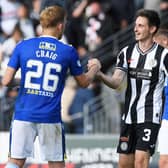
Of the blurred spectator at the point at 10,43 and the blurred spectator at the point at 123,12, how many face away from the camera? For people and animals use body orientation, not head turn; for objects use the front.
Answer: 0

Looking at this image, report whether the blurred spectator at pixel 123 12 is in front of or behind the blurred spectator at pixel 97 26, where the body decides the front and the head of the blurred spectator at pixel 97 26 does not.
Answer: behind

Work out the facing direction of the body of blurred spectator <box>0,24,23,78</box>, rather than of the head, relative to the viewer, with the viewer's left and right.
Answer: facing the viewer and to the right of the viewer

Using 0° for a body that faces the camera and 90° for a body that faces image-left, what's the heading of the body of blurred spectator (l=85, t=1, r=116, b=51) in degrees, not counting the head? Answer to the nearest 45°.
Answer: approximately 45°

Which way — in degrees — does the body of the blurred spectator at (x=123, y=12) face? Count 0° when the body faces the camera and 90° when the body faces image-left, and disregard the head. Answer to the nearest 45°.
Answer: approximately 0°

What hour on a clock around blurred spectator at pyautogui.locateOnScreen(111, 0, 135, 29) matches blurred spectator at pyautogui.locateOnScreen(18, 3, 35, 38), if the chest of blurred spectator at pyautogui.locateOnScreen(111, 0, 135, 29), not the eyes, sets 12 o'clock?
blurred spectator at pyautogui.locateOnScreen(18, 3, 35, 38) is roughly at 3 o'clock from blurred spectator at pyautogui.locateOnScreen(111, 0, 135, 29).

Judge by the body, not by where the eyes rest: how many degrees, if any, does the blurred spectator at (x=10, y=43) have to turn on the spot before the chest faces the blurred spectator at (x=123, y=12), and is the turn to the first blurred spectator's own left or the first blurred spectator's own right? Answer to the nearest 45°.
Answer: approximately 45° to the first blurred spectator's own left

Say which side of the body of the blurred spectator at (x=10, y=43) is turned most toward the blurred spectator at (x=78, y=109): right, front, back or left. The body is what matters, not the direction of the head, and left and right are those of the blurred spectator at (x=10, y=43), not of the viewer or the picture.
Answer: front

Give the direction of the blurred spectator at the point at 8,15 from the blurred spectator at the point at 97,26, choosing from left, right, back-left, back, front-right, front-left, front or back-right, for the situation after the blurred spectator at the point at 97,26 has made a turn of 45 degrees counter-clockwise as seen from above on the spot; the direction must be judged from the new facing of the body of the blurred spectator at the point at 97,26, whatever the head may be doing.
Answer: right

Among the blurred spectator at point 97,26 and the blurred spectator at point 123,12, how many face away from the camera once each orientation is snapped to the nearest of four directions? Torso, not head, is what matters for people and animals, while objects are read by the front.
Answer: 0

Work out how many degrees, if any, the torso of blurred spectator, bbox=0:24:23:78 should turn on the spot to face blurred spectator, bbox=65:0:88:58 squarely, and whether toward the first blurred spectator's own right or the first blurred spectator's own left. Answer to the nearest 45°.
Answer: approximately 45° to the first blurred spectator's own left
